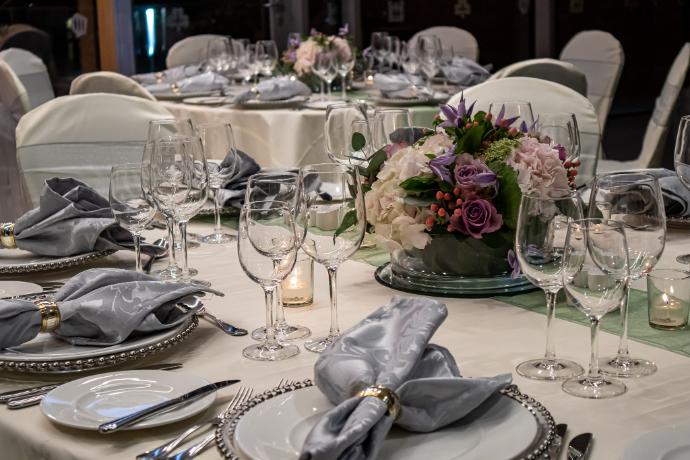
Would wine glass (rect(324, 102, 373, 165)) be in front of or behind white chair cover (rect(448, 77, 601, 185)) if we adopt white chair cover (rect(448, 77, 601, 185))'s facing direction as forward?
in front

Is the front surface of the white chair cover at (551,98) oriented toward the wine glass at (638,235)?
yes

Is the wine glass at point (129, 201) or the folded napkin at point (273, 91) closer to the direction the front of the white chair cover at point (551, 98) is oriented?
the wine glass

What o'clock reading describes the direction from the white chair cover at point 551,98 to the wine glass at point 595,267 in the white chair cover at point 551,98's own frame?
The wine glass is roughly at 12 o'clock from the white chair cover.

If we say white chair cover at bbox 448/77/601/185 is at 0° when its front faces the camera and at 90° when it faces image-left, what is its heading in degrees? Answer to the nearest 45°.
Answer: approximately 0°

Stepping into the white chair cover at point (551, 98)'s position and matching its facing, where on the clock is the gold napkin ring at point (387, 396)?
The gold napkin ring is roughly at 12 o'clock from the white chair cover.

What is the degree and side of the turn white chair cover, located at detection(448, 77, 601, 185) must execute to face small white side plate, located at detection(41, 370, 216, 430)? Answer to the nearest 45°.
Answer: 0° — it already faces it

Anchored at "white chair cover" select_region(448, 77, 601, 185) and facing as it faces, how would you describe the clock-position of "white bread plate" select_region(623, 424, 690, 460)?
The white bread plate is roughly at 12 o'clock from the white chair cover.

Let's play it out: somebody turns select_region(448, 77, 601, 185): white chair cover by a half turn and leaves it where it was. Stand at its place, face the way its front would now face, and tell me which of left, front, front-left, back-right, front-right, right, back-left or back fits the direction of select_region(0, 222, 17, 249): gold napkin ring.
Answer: back-left

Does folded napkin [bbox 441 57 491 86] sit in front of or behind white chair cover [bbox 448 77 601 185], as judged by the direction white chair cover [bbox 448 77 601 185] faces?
behind

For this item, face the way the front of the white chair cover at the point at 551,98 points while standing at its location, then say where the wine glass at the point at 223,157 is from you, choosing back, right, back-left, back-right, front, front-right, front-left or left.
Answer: front-right

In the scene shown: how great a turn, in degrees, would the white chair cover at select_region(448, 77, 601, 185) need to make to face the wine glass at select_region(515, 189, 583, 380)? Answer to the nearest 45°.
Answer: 0° — it already faces it

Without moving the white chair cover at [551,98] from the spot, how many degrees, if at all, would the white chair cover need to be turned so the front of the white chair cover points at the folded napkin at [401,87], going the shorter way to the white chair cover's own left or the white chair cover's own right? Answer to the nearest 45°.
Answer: approximately 180°

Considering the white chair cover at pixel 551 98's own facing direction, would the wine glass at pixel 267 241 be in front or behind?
in front

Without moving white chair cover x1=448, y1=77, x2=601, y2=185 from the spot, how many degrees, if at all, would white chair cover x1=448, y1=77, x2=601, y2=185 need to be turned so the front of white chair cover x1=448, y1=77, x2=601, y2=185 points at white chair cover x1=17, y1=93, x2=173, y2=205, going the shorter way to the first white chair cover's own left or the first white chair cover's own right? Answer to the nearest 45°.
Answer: approximately 90° to the first white chair cover's own right
